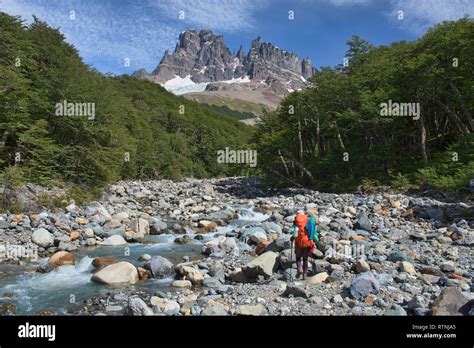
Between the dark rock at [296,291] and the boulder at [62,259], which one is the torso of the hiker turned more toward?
the boulder

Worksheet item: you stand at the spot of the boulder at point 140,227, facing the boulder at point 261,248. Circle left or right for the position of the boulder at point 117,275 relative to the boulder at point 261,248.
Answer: right

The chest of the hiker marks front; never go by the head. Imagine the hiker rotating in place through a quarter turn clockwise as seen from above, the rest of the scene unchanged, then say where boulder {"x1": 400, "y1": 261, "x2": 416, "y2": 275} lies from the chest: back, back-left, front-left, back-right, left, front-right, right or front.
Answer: front

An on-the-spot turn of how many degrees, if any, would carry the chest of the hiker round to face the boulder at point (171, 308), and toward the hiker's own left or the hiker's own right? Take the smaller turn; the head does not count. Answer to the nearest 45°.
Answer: approximately 135° to the hiker's own left

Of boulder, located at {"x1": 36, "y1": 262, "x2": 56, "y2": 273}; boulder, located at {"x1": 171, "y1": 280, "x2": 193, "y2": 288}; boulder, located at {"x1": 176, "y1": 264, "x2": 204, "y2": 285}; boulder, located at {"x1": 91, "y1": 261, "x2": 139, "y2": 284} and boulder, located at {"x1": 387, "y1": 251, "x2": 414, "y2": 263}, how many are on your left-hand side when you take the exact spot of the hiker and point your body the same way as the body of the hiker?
4

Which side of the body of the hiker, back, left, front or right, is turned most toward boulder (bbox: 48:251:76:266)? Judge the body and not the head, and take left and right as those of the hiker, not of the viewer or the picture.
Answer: left

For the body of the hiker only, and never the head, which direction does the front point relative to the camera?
away from the camera

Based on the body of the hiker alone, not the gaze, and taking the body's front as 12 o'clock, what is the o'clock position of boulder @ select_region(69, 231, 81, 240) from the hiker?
The boulder is roughly at 10 o'clock from the hiker.

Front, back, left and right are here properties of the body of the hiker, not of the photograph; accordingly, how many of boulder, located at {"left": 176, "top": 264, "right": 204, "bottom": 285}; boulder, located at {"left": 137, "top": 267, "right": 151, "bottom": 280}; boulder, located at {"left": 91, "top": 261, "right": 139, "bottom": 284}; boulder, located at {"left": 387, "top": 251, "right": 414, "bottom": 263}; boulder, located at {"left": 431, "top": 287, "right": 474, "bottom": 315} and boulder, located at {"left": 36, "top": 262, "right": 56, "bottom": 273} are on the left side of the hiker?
4

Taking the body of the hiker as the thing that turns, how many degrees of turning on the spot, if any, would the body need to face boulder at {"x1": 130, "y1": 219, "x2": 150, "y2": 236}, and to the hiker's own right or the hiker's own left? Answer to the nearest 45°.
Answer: approximately 45° to the hiker's own left

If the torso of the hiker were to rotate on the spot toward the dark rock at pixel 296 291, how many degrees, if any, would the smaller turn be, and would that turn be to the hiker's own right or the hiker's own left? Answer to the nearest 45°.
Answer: approximately 180°

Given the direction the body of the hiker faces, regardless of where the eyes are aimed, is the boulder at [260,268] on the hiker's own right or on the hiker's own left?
on the hiker's own left

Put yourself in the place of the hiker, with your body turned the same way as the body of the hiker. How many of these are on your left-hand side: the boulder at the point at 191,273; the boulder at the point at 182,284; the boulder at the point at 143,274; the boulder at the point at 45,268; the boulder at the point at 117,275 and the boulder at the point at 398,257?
5

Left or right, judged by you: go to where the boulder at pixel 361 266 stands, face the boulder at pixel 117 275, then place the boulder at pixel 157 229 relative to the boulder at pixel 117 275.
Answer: right
